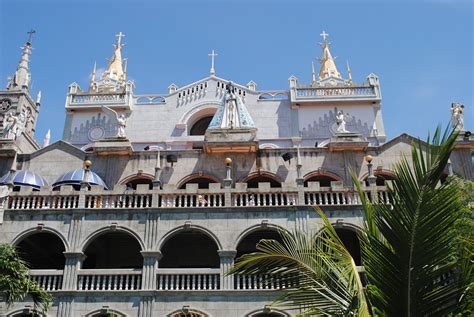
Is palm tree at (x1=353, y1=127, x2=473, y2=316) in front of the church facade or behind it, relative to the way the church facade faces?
in front

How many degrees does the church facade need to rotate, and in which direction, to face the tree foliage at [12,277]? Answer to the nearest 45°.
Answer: approximately 45° to its right

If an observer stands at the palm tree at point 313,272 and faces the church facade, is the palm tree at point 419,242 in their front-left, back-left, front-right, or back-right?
back-right

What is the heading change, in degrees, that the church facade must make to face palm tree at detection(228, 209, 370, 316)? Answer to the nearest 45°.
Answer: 0° — it already faces it

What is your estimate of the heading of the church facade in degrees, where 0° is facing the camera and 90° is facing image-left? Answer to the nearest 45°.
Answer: approximately 0°
